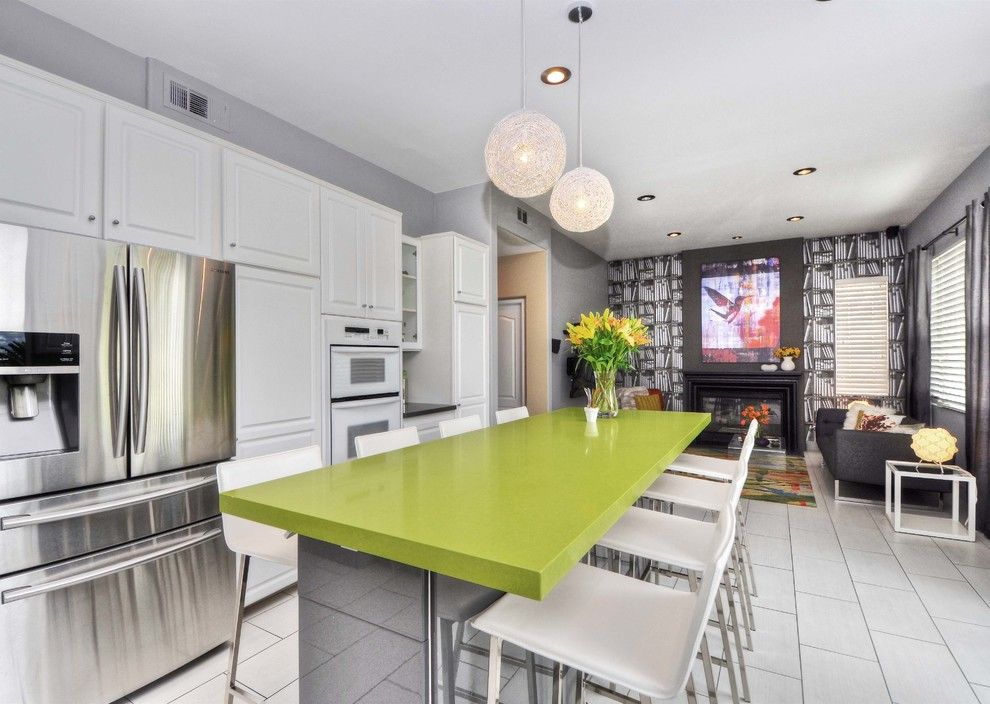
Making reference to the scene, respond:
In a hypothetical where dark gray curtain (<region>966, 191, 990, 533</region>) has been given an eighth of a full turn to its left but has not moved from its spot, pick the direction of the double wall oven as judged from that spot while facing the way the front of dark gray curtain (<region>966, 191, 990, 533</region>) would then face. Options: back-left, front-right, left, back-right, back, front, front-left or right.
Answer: front

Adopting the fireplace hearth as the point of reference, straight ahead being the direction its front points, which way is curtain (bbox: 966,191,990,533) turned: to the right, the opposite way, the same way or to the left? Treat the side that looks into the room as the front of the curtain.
to the right

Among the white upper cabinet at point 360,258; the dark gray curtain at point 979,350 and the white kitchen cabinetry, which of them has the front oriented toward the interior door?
the dark gray curtain

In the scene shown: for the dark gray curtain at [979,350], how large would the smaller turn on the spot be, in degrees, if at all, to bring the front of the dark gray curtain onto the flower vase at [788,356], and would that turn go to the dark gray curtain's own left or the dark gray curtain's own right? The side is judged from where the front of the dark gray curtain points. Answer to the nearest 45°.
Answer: approximately 45° to the dark gray curtain's own right

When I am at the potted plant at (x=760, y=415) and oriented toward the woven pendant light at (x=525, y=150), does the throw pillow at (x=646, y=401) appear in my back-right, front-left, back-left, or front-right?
front-right

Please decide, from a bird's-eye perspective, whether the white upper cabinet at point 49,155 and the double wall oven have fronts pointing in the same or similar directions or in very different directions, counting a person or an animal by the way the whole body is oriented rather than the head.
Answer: same or similar directions

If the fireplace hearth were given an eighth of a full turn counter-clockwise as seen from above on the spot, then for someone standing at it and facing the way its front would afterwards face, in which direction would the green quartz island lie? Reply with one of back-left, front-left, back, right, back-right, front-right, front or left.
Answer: front-right

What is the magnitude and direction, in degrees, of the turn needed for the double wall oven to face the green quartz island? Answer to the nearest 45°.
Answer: approximately 45° to its right

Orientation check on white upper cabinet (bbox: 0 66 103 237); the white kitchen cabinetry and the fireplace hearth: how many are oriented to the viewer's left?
0

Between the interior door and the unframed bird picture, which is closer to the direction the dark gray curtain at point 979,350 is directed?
the interior door

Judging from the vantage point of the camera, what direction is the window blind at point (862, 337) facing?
facing the viewer

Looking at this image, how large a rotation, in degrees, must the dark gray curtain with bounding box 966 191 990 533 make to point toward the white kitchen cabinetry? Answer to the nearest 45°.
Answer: approximately 45° to its left

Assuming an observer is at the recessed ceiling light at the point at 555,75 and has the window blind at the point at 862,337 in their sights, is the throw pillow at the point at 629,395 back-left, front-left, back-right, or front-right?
front-left

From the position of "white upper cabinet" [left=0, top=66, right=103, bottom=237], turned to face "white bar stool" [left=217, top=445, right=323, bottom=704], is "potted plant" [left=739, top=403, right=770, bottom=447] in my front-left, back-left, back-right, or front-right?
front-left

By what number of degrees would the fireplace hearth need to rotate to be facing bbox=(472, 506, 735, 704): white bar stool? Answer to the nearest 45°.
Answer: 0° — it already faces it

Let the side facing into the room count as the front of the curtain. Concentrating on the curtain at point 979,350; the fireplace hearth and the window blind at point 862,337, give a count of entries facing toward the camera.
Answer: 2

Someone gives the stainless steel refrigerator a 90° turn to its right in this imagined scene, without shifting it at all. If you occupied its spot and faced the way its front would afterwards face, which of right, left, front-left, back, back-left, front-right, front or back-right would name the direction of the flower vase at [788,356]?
back-left

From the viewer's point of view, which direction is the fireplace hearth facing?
toward the camera

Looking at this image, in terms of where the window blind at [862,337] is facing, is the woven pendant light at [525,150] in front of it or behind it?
in front

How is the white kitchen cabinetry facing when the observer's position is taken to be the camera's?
facing the viewer and to the right of the viewer
